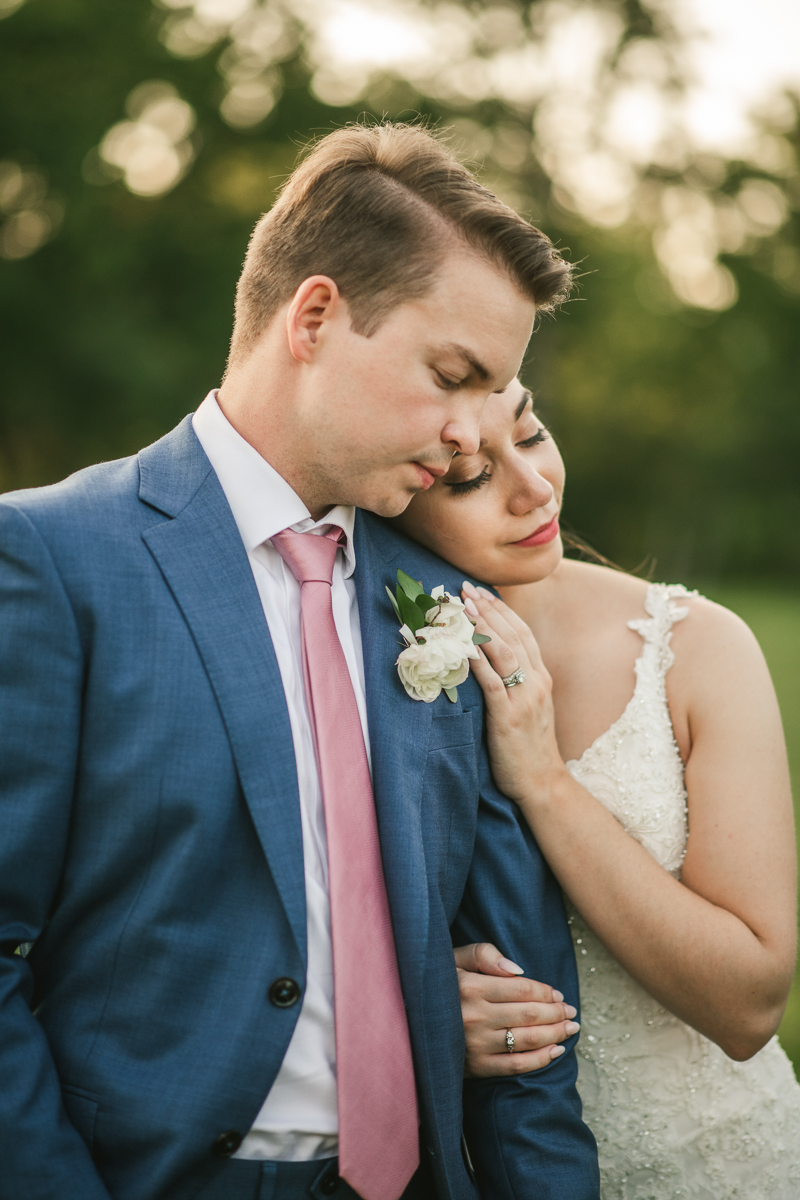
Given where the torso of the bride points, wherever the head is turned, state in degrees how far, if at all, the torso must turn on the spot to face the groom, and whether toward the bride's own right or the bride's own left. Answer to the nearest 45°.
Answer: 0° — they already face them

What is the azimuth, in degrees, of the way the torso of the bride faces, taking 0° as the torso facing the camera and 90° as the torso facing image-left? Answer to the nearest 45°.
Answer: approximately 45°

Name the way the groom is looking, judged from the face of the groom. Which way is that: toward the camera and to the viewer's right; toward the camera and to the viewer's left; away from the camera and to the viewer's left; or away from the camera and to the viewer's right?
toward the camera and to the viewer's right

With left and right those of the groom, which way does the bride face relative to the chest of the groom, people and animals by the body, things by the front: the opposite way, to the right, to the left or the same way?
to the right

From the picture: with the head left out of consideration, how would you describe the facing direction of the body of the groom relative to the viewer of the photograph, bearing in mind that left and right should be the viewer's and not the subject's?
facing the viewer and to the right of the viewer

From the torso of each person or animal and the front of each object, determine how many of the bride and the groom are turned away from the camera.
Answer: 0

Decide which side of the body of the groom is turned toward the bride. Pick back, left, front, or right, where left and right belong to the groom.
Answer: left
